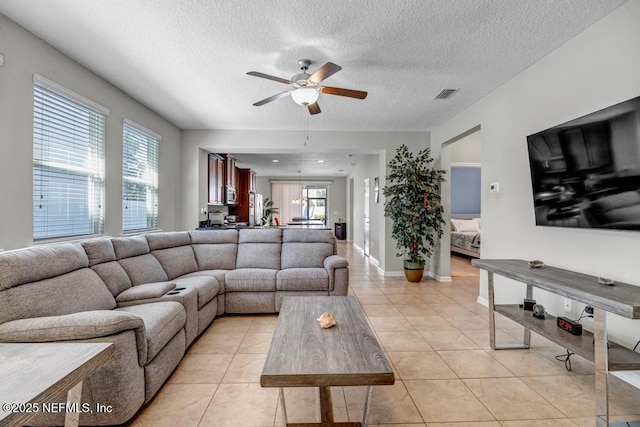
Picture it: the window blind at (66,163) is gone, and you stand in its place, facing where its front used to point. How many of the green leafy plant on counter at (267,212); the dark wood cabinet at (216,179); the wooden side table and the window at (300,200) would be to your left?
3

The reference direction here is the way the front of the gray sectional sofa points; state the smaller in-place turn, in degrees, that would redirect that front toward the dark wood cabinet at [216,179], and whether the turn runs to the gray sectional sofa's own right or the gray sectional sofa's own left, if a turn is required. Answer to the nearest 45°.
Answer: approximately 135° to the gray sectional sofa's own left

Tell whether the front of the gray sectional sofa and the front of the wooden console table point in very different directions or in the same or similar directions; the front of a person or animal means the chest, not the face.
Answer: very different directions

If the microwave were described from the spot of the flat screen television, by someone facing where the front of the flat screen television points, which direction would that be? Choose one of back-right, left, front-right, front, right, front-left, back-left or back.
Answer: front-right

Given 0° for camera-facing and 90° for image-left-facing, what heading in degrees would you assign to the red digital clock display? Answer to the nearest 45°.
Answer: approximately 45°

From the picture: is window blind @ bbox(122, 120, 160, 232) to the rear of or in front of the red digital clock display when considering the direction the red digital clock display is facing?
in front

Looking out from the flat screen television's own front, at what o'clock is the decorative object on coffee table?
The decorative object on coffee table is roughly at 12 o'clock from the flat screen television.

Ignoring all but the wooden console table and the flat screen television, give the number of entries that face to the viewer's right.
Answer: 0

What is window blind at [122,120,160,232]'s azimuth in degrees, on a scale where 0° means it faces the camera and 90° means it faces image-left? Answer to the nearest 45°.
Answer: approximately 315°

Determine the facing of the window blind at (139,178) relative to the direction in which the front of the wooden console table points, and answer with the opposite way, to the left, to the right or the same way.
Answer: the opposite way

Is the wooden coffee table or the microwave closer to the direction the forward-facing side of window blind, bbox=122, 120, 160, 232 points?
the wooden coffee table
